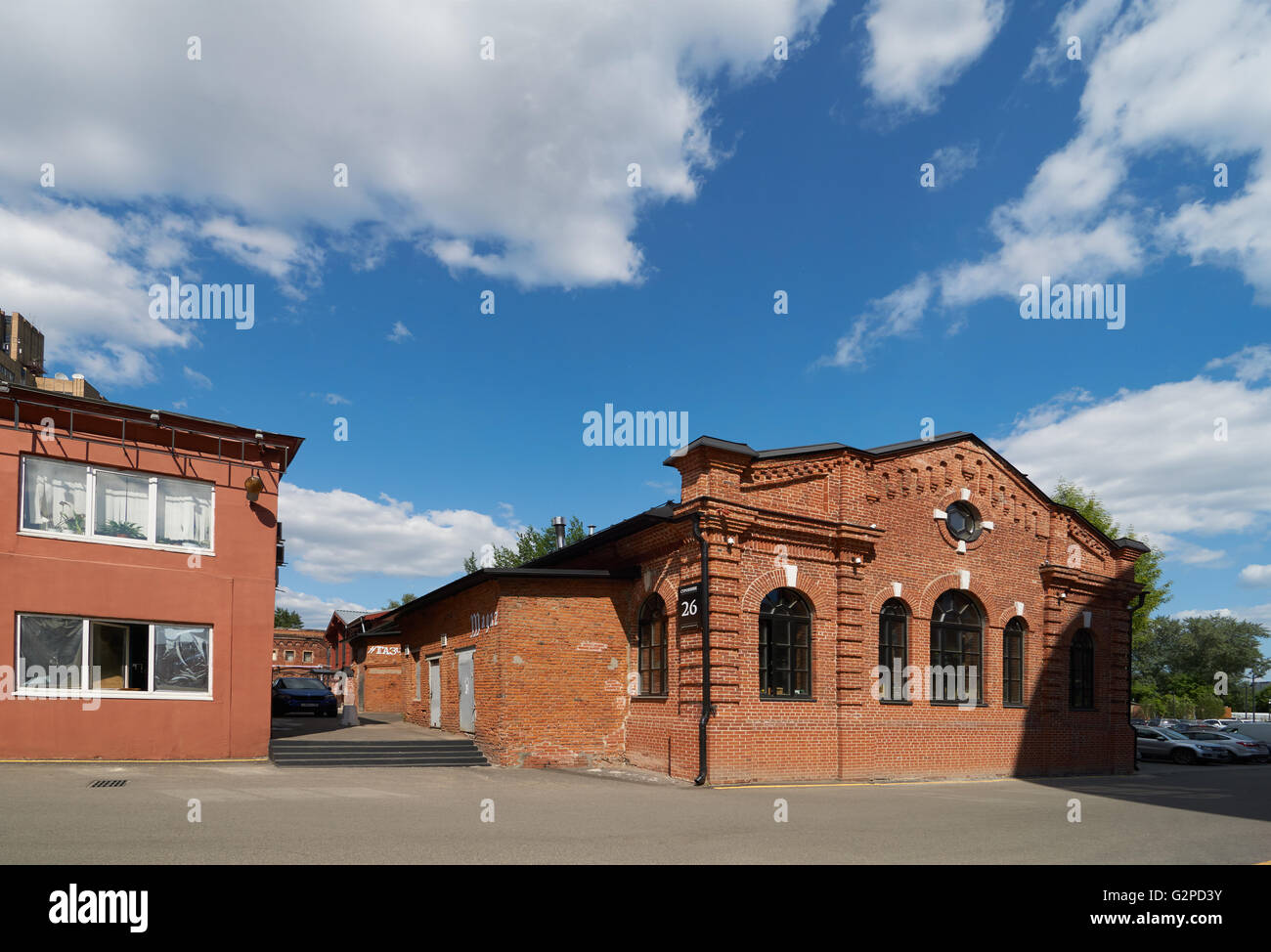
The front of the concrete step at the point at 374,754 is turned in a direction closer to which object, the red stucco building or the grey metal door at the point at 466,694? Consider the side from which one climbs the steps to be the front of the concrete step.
the red stucco building

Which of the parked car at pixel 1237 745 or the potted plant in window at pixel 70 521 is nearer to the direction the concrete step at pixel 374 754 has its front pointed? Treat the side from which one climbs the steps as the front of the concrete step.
the potted plant in window

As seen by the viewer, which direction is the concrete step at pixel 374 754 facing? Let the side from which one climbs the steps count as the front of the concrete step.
toward the camera

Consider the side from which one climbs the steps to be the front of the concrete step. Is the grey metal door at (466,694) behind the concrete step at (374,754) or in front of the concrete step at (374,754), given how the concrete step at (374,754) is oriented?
behind
